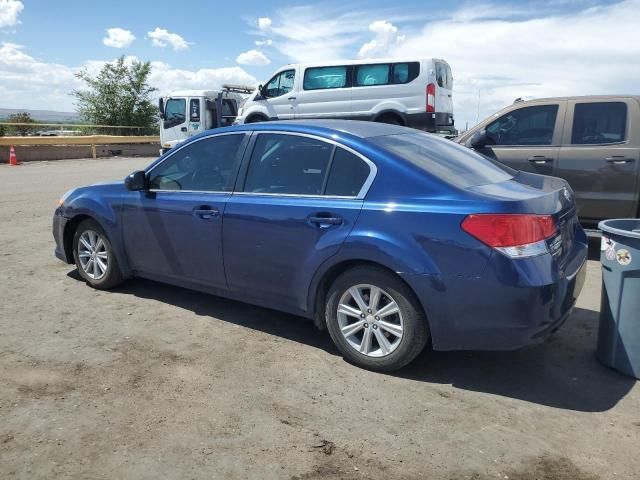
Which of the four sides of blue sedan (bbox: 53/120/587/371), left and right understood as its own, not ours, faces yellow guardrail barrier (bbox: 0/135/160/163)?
front

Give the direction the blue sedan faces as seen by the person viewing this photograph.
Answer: facing away from the viewer and to the left of the viewer

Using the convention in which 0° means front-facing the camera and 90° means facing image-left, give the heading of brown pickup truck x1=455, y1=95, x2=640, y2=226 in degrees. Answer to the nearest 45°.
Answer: approximately 90°

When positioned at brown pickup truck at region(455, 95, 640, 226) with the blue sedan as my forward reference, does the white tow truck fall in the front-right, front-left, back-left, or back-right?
back-right

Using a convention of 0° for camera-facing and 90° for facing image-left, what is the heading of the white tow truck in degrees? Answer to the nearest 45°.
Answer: approximately 90°

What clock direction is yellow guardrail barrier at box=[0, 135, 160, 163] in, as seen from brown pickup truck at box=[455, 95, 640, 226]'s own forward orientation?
The yellow guardrail barrier is roughly at 1 o'clock from the brown pickup truck.

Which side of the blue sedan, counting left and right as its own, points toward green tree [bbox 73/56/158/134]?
front

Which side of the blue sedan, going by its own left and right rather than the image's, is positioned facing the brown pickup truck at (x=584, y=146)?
right

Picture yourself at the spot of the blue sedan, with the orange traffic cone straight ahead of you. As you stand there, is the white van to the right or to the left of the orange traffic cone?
right

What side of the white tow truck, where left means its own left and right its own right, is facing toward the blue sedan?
left

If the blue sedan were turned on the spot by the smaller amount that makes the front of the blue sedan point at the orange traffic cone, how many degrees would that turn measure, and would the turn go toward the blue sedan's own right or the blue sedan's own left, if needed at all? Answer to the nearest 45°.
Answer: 0° — it already faces it

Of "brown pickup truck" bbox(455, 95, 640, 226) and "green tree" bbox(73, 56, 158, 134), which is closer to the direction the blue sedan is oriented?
the green tree

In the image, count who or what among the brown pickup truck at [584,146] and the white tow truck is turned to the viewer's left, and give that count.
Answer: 2

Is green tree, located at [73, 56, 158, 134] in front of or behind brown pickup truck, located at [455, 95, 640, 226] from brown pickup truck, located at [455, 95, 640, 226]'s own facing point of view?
in front

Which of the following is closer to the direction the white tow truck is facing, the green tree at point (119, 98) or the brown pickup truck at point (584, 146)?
the green tree
